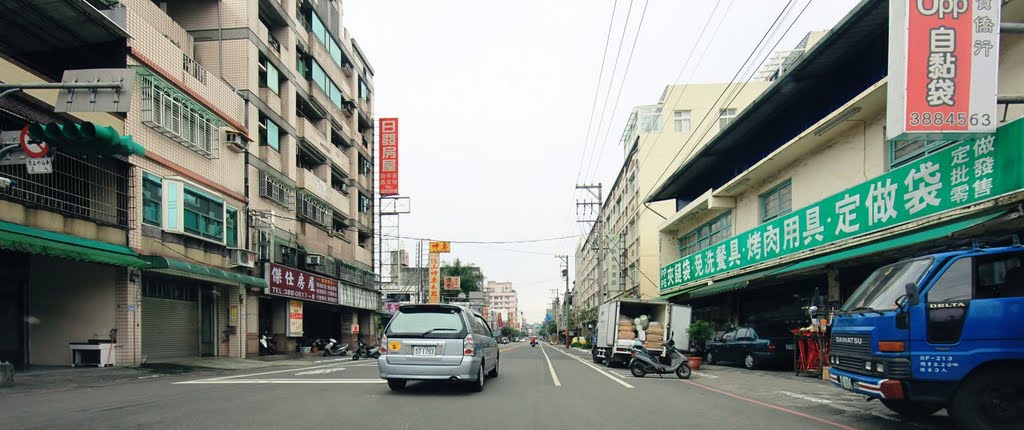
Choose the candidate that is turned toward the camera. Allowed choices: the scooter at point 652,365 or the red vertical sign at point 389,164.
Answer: the red vertical sign

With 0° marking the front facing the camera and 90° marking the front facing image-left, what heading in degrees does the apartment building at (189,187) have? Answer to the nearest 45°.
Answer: approximately 315°

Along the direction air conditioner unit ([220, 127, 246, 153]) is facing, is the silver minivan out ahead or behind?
ahead

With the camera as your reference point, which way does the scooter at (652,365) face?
facing to the right of the viewer

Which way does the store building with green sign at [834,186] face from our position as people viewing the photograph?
facing the viewer and to the left of the viewer

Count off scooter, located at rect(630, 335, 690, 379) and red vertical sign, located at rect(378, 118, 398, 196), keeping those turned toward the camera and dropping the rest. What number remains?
1

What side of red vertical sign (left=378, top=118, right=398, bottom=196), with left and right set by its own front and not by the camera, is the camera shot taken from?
front

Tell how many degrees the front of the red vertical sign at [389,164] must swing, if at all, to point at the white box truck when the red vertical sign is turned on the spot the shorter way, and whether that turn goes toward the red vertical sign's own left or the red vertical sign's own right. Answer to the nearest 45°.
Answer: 0° — it already faces it

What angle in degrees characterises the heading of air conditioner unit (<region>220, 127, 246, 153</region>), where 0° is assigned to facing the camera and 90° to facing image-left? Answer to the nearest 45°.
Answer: approximately 315°

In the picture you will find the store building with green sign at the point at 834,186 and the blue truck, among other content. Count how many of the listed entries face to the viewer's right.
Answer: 0

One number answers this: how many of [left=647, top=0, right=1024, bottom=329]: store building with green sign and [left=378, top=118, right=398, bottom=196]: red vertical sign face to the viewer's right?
0
